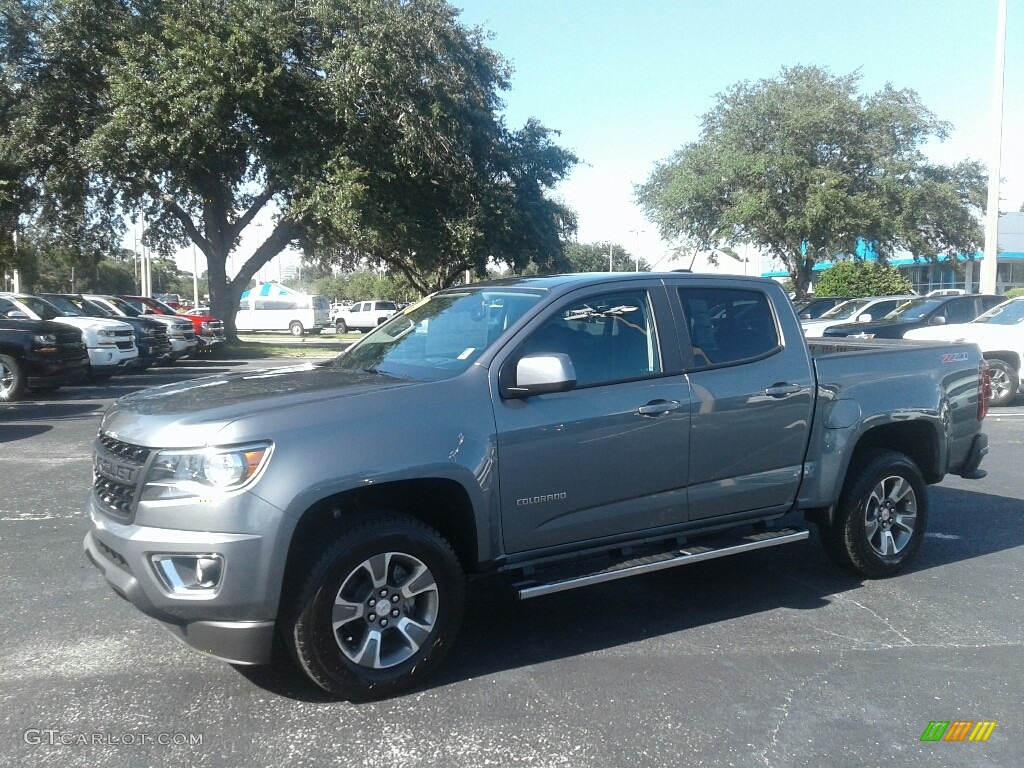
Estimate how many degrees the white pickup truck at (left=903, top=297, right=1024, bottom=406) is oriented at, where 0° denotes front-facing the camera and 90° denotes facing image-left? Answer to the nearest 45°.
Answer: approximately 45°

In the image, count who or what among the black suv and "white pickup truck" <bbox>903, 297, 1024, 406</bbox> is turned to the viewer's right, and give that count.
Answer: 0

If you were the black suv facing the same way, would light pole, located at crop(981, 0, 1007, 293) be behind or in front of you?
behind

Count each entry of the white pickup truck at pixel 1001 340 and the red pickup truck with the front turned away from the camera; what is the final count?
0

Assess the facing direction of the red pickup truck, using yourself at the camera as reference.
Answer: facing the viewer and to the right of the viewer

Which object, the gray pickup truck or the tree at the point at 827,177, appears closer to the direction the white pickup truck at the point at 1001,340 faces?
the gray pickup truck

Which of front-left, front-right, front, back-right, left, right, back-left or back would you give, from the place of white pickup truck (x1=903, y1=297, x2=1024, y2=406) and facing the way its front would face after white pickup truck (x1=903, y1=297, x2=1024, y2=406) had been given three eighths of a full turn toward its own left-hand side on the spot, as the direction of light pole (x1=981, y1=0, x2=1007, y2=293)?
left

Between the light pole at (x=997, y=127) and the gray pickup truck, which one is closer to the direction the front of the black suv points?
the gray pickup truck

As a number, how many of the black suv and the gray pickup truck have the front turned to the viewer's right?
0

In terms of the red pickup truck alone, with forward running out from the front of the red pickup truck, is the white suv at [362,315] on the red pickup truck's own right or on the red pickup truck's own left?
on the red pickup truck's own left

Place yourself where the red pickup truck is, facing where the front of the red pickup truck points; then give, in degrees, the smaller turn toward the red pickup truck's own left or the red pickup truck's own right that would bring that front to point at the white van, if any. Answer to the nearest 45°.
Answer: approximately 135° to the red pickup truck's own left

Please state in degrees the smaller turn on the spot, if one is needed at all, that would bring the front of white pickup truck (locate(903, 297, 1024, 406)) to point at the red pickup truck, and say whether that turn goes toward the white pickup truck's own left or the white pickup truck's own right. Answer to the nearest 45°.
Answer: approximately 45° to the white pickup truck's own right

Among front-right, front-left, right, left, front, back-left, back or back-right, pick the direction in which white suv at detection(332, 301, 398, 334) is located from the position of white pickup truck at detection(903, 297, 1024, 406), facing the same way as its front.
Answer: right
